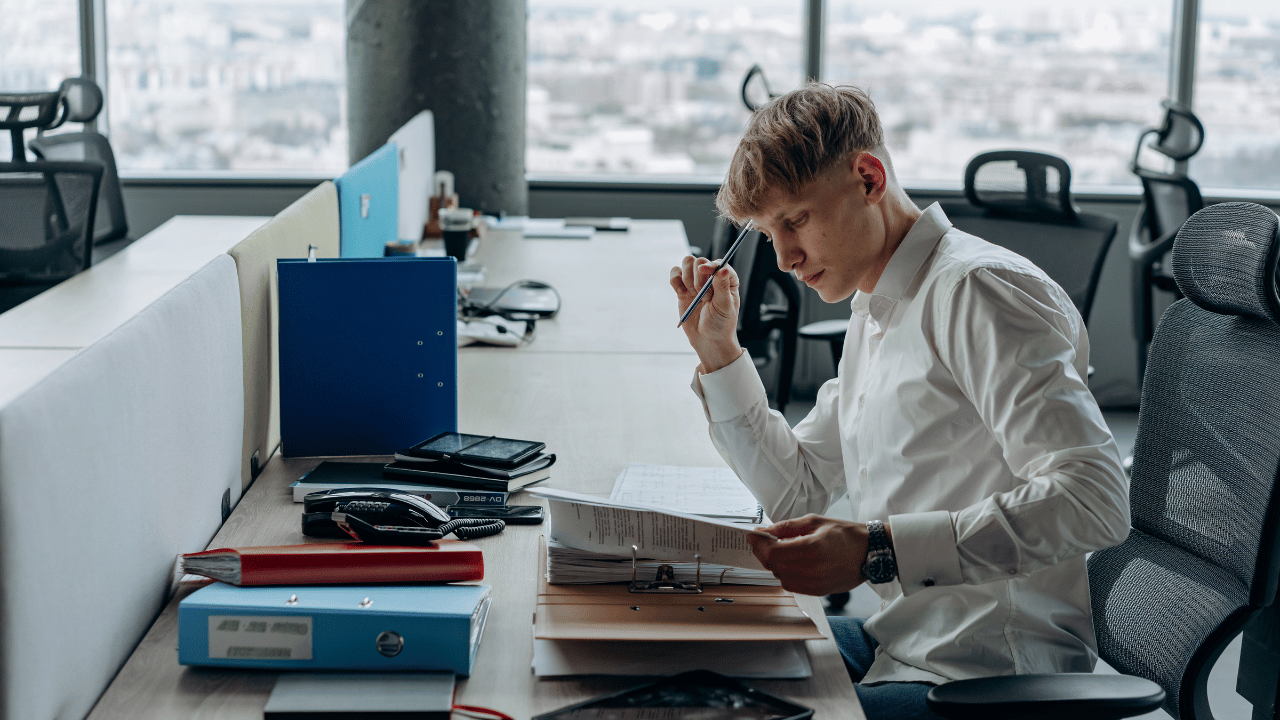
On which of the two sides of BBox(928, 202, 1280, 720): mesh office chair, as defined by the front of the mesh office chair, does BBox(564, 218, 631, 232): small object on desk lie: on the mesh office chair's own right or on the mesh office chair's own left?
on the mesh office chair's own right

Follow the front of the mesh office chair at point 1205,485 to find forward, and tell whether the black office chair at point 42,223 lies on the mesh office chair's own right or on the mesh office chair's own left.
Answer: on the mesh office chair's own right

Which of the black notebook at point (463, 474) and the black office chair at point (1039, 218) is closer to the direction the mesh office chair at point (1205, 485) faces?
the black notebook

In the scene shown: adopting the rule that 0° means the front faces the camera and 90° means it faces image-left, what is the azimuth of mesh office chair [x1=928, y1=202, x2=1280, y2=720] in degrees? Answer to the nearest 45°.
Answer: approximately 45°

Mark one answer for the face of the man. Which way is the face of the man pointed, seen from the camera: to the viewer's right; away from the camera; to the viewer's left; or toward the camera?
to the viewer's left

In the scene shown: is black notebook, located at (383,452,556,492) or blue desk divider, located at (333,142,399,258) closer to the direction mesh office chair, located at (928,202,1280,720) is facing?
the black notebook

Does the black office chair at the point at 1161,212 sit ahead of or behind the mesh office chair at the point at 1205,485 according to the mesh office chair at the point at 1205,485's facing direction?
behind

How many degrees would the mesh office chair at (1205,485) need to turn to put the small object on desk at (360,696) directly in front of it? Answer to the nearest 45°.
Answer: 0° — it already faces it
